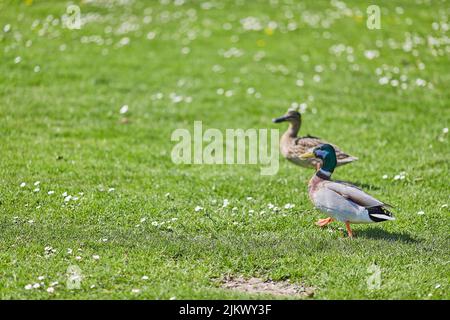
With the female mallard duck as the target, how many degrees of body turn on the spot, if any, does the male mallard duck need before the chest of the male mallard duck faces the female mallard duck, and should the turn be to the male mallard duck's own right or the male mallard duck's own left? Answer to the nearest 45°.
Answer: approximately 90° to the male mallard duck's own right

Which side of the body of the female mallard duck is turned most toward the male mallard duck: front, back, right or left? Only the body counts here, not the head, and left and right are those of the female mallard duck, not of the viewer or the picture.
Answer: left

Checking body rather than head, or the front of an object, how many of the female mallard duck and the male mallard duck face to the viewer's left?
2

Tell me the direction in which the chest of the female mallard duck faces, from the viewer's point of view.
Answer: to the viewer's left

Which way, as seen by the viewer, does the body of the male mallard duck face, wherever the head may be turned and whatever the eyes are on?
to the viewer's left
